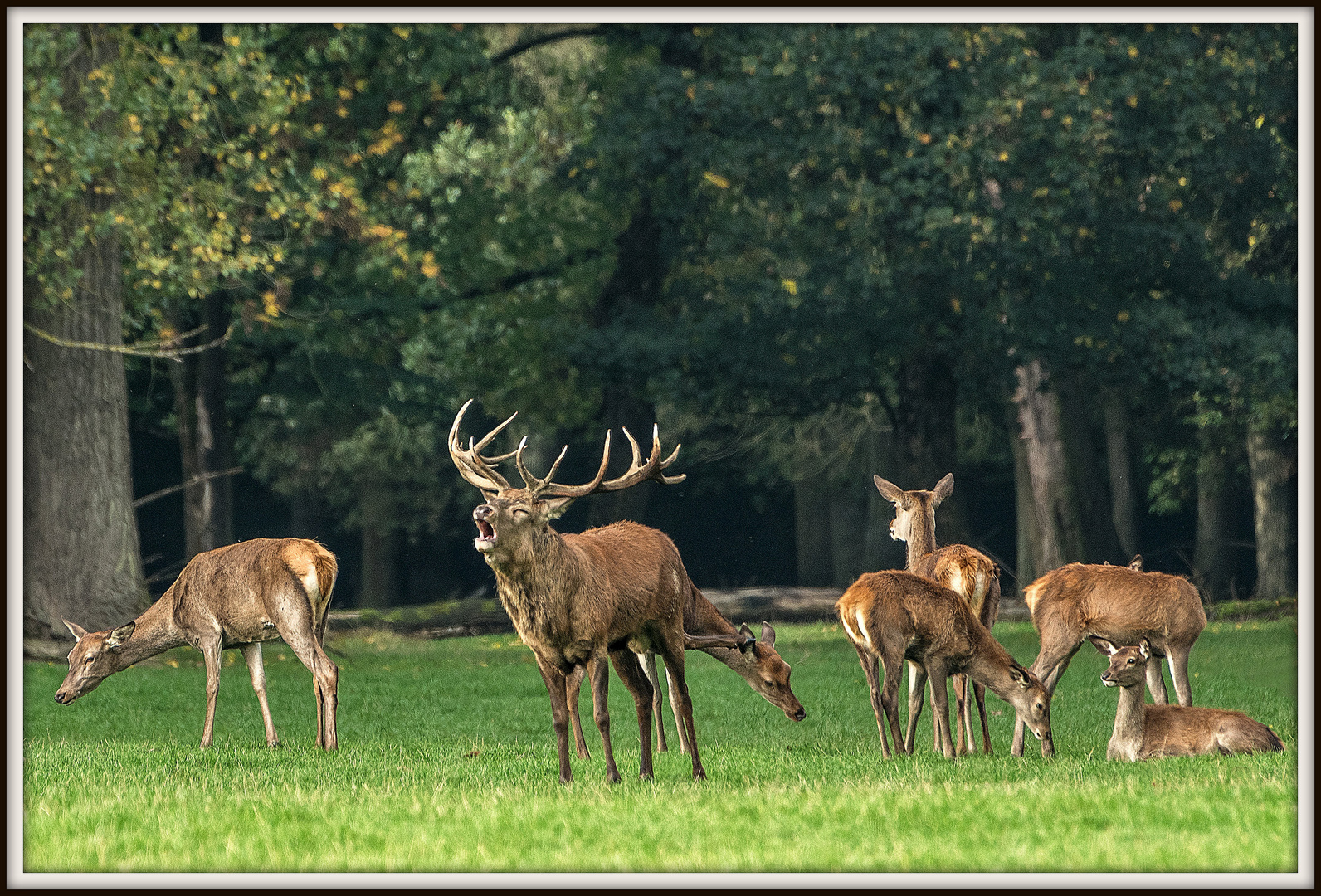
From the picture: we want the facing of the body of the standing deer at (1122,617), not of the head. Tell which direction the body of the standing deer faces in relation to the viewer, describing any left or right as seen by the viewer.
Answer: facing to the right of the viewer

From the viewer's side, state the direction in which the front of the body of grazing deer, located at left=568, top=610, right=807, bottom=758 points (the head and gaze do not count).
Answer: to the viewer's right

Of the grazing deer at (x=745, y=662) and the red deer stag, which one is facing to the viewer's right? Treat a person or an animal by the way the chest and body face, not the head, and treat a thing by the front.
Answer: the grazing deer

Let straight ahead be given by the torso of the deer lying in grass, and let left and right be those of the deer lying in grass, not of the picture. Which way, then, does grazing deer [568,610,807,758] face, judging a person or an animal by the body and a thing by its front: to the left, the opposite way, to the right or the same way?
the opposite way

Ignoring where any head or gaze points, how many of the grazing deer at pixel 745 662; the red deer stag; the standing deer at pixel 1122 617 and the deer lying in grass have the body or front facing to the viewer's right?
2

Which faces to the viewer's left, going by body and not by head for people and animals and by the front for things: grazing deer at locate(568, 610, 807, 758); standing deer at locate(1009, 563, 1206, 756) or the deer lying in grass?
the deer lying in grass

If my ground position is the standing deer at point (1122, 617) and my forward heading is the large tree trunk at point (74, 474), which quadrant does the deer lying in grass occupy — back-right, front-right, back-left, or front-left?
back-left

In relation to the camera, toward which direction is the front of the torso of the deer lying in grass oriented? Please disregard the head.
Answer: to the viewer's left
